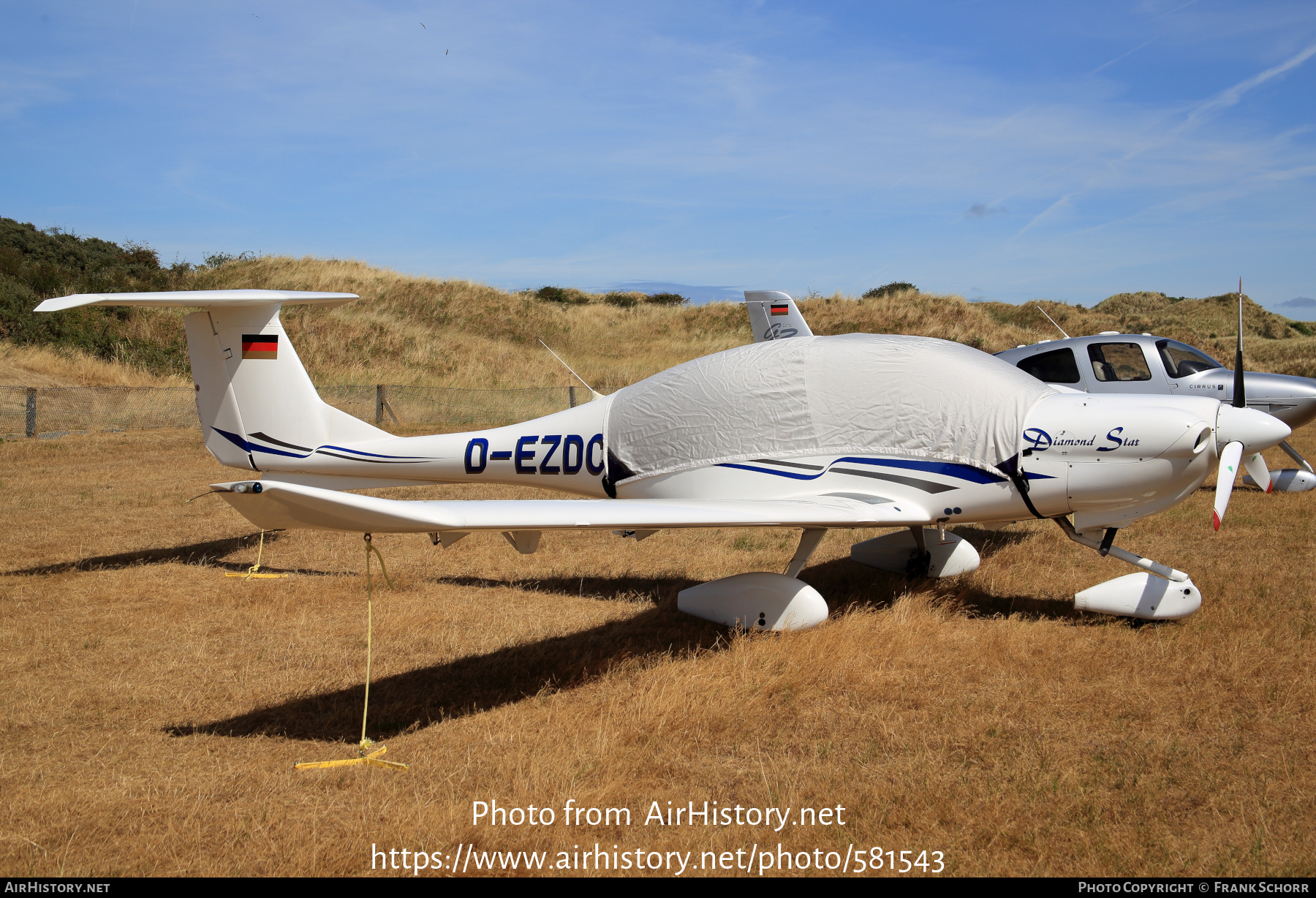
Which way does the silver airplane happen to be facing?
to the viewer's right

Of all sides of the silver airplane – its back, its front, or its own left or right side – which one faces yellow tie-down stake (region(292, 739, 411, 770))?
right

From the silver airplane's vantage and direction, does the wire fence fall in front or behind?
behind
